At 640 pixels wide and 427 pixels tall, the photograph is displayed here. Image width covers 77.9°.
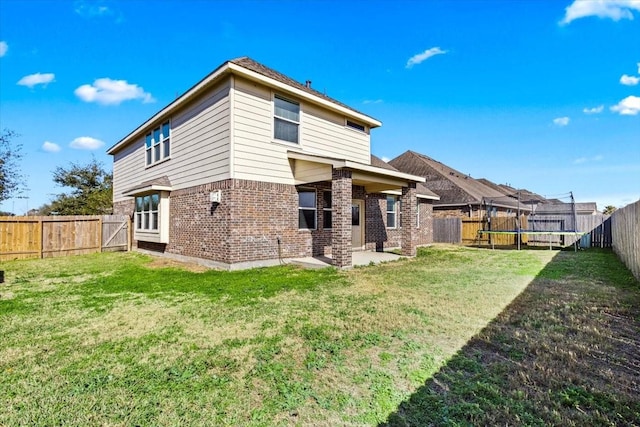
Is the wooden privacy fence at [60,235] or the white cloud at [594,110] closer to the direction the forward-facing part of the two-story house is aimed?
the wooden privacy fence

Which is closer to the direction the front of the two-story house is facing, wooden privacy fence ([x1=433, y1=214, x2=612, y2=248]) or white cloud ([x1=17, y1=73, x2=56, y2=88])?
the white cloud

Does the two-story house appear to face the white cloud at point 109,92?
yes

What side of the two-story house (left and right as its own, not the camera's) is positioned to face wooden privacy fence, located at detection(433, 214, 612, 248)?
right

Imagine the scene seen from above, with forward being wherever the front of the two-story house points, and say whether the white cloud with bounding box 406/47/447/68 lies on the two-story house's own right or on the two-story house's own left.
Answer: on the two-story house's own right

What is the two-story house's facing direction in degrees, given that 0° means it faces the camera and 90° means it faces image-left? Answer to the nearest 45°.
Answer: approximately 135°
